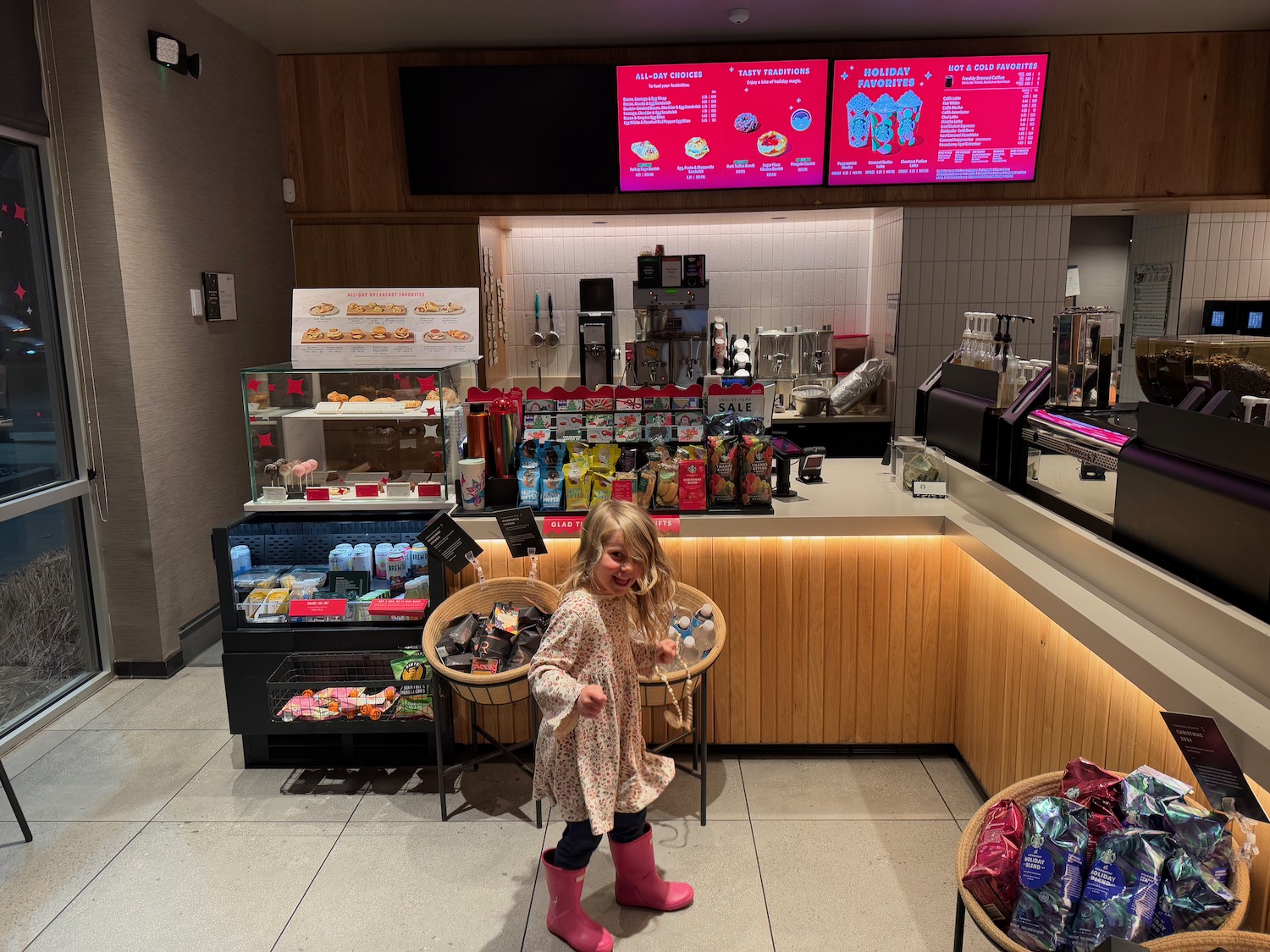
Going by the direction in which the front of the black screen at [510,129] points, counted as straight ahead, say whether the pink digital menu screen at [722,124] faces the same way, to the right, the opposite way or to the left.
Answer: the same way

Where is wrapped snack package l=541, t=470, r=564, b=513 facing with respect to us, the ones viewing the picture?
facing the viewer

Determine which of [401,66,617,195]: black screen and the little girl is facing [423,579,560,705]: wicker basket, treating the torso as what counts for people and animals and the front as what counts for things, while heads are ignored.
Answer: the black screen

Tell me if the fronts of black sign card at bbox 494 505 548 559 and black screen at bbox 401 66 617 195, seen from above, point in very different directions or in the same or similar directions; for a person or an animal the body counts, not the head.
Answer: same or similar directions

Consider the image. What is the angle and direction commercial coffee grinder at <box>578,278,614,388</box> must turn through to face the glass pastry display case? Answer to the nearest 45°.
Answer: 0° — it already faces it

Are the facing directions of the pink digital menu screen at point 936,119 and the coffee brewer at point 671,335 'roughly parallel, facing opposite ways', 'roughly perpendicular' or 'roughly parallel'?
roughly parallel

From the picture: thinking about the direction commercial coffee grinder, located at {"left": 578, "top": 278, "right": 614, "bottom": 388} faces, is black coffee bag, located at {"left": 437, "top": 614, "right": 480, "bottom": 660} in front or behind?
in front

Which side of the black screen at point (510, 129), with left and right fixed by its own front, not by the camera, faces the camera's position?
front

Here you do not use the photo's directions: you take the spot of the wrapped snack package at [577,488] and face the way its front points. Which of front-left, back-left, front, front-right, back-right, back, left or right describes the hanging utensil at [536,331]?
back

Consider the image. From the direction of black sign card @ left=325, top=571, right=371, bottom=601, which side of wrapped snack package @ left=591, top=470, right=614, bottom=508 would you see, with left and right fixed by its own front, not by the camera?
right

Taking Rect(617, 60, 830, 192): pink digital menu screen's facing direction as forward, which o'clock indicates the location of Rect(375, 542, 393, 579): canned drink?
The canned drink is roughly at 1 o'clock from the pink digital menu screen.

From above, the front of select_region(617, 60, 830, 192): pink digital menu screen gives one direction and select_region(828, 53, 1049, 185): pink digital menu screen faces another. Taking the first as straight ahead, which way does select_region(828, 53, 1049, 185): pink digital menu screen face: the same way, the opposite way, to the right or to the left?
the same way

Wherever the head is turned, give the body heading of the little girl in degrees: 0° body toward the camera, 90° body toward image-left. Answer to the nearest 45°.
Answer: approximately 315°

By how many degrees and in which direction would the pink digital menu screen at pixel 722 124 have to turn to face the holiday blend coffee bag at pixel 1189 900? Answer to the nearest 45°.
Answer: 0° — it already faces it

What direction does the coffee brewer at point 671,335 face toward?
toward the camera

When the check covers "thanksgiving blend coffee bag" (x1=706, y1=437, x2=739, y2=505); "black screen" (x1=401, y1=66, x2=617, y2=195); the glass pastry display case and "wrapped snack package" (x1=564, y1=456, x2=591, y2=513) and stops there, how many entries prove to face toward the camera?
4

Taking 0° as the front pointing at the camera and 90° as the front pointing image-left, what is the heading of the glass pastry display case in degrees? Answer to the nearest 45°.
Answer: approximately 0°
